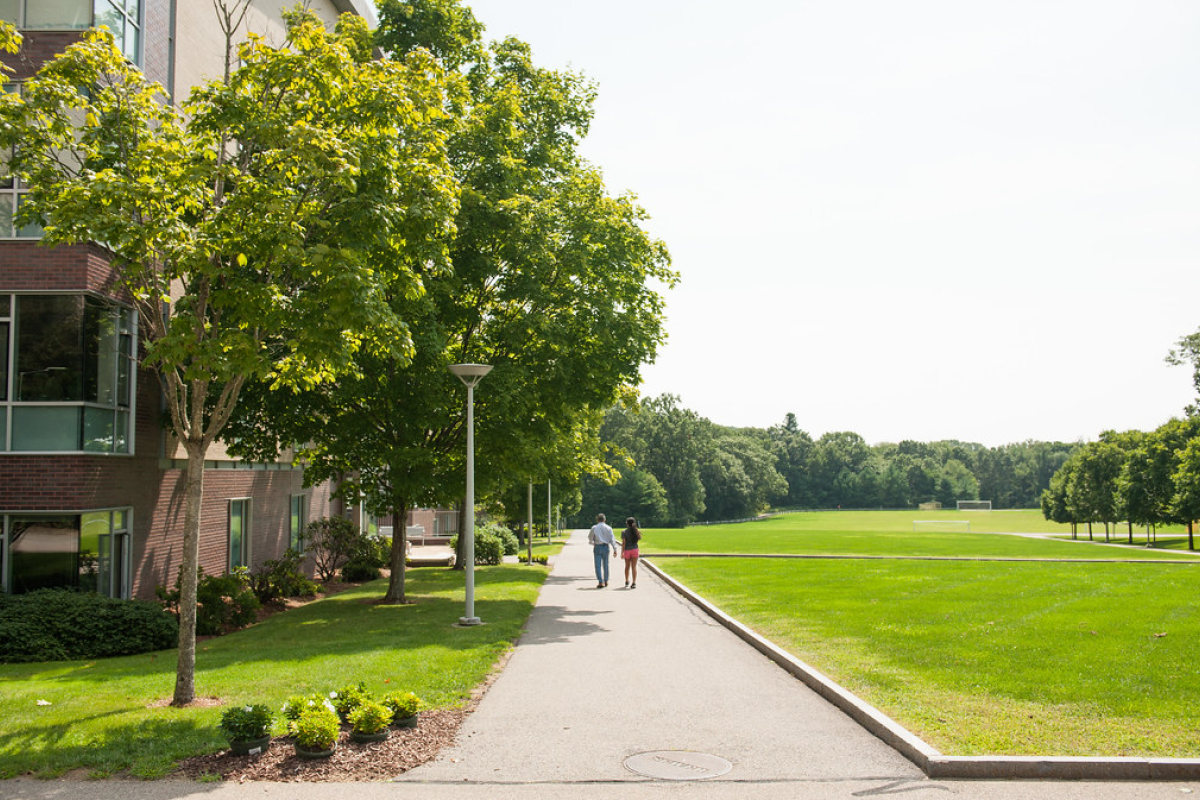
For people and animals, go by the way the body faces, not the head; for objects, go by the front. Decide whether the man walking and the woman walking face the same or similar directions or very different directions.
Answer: same or similar directions

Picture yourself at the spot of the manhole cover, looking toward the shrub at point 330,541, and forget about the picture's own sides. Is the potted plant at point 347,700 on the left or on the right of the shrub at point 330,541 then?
left

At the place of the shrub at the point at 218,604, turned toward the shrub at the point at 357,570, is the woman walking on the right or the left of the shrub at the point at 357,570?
right

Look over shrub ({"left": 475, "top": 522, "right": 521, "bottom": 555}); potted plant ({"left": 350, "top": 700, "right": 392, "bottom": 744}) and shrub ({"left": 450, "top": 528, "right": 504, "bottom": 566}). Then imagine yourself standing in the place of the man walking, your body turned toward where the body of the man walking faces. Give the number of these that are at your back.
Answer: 1

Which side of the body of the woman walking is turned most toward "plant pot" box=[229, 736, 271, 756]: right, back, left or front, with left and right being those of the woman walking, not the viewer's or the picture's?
back

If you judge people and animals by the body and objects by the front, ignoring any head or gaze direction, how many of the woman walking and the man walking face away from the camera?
2

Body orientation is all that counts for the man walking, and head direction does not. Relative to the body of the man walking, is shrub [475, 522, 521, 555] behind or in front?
in front

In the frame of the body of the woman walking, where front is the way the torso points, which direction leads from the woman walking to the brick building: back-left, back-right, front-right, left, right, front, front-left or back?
back-left

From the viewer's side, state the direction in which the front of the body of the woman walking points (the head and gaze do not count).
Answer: away from the camera

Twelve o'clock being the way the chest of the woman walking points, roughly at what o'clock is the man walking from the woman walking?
The man walking is roughly at 9 o'clock from the woman walking.

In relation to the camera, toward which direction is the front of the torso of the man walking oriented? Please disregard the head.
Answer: away from the camera

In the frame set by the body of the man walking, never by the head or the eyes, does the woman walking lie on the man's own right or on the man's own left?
on the man's own right

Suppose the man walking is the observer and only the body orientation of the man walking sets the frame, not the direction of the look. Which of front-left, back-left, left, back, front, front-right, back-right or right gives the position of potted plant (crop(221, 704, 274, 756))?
back

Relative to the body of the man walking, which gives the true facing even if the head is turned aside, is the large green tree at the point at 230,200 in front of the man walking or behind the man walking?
behind
